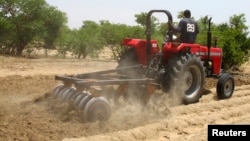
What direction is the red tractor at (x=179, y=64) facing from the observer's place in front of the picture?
facing away from the viewer and to the right of the viewer

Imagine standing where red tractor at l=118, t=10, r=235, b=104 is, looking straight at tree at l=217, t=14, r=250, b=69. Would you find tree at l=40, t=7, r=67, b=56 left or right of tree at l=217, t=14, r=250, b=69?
left

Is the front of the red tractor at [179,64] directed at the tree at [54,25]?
no

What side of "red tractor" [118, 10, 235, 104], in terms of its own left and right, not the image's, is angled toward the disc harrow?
back

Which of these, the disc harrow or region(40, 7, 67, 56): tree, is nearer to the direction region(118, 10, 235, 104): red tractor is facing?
the tree

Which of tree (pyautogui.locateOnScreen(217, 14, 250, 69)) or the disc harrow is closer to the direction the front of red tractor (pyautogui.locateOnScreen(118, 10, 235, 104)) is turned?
the tree

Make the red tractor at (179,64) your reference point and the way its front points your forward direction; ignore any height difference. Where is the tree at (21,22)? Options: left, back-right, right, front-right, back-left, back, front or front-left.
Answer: left

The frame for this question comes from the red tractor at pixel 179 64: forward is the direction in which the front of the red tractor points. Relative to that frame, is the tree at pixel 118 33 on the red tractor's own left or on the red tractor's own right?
on the red tractor's own left

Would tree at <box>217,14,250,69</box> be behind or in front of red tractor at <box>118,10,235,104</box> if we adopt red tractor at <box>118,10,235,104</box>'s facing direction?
in front
